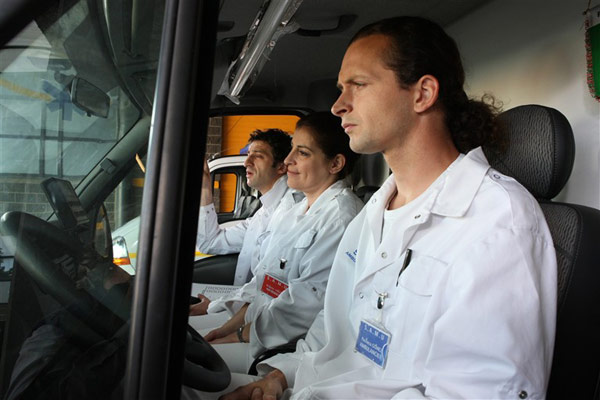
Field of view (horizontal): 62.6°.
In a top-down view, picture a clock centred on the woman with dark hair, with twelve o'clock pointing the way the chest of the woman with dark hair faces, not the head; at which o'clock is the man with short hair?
The man with short hair is roughly at 4 o'clock from the woman with dark hair.

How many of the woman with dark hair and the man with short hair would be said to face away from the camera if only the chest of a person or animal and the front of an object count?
0

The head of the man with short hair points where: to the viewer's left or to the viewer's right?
to the viewer's left

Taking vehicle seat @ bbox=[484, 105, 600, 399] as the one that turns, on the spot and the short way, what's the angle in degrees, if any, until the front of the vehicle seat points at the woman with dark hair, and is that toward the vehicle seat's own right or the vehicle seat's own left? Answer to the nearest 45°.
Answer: approximately 90° to the vehicle seat's own right

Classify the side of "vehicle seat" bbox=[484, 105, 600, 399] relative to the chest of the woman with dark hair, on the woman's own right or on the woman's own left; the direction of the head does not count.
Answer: on the woman's own left

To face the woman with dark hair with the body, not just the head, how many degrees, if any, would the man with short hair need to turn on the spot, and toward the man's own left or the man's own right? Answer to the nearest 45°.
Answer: approximately 45° to the man's own left

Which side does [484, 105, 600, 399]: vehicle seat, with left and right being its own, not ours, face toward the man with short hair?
right

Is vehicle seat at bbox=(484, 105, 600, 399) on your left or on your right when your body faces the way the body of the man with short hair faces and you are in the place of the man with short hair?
on your left

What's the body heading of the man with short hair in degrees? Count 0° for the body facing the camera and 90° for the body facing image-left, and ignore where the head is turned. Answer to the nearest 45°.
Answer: approximately 45°
